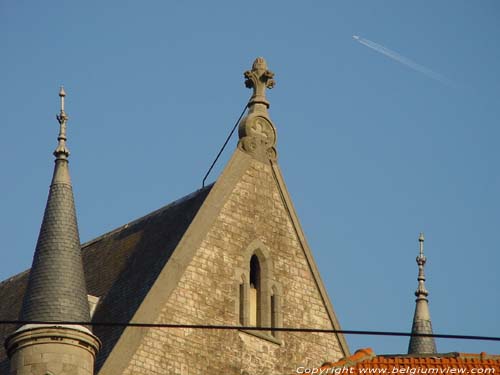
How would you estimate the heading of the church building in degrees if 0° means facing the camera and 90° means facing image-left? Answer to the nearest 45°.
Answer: approximately 315°
